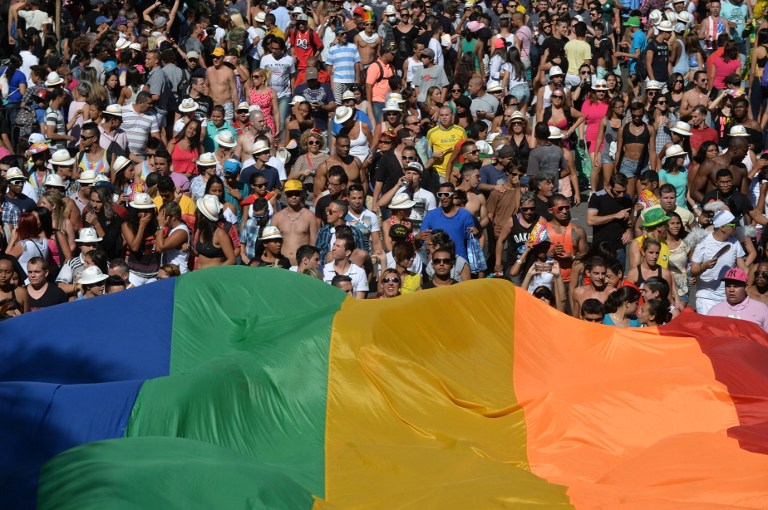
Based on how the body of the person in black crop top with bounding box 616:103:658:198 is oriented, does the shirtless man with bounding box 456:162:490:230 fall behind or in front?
in front

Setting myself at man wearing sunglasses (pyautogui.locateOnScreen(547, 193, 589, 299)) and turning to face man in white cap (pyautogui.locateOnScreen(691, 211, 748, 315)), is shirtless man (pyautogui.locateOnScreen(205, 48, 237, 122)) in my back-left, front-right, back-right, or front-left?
back-left

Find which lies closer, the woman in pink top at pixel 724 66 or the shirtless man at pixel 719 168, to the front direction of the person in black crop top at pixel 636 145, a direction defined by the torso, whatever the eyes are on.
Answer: the shirtless man

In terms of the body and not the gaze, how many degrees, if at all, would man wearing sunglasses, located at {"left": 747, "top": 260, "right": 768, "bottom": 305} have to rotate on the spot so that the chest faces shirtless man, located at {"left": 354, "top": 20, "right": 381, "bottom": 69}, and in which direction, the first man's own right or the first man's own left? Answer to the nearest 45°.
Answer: approximately 90° to the first man's own right

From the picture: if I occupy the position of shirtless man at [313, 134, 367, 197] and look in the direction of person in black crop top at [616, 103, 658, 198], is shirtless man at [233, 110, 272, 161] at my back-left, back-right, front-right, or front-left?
back-left

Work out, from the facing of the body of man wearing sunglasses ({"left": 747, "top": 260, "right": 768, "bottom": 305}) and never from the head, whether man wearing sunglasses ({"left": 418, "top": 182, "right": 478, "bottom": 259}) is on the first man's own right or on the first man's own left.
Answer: on the first man's own right

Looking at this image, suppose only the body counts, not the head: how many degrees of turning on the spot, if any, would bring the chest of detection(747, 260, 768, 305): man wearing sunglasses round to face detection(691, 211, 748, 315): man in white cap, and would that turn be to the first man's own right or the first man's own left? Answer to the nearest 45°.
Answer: approximately 90° to the first man's own right

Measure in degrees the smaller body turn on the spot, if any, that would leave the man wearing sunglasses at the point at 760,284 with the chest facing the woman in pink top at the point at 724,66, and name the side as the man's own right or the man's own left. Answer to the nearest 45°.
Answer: approximately 135° to the man's own right

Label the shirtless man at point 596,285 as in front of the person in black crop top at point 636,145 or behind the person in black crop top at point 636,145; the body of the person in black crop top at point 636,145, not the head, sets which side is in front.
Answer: in front
